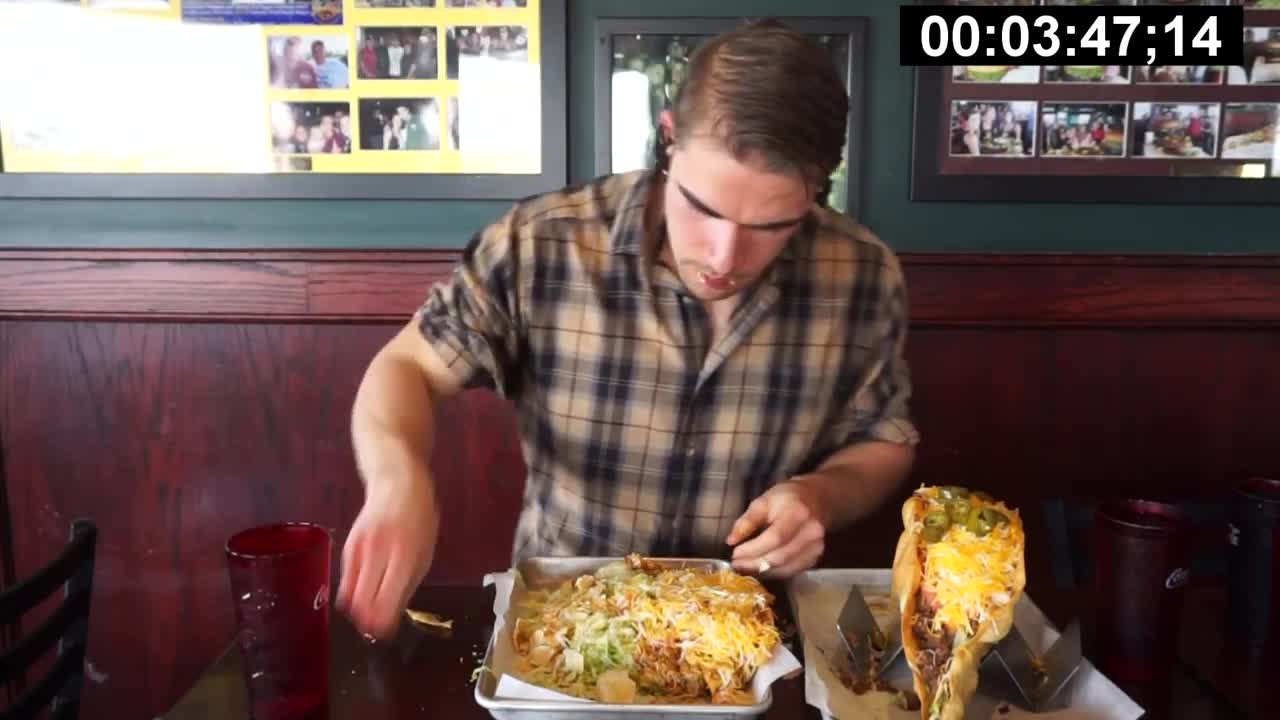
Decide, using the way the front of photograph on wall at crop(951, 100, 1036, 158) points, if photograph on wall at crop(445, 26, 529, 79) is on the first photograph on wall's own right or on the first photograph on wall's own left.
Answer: on the first photograph on wall's own right

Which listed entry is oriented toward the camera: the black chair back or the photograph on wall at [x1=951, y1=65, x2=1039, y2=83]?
the photograph on wall

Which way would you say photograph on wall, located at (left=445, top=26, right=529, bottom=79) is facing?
toward the camera

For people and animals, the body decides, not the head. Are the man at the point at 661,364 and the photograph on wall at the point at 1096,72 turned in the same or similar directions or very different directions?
same or similar directions

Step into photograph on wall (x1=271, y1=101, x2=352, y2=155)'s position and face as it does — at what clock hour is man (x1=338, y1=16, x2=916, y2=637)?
The man is roughly at 11 o'clock from the photograph on wall.

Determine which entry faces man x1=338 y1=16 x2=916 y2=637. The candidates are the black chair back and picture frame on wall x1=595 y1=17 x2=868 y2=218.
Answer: the picture frame on wall

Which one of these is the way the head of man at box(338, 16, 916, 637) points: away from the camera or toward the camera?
toward the camera

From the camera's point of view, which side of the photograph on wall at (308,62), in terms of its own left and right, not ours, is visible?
front

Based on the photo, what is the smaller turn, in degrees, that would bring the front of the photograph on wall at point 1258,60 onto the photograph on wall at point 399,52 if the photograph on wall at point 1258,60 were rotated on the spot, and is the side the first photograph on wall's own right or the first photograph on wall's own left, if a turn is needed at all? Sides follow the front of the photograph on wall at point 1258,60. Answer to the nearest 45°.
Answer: approximately 45° to the first photograph on wall's own right

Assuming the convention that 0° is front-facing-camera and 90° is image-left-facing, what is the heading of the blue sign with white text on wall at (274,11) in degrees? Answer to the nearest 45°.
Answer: approximately 0°

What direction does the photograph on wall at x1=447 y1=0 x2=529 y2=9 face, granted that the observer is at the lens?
facing the viewer

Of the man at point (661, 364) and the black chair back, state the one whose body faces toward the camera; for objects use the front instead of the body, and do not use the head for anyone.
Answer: the man

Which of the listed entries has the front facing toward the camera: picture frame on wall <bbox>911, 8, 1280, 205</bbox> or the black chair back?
the picture frame on wall

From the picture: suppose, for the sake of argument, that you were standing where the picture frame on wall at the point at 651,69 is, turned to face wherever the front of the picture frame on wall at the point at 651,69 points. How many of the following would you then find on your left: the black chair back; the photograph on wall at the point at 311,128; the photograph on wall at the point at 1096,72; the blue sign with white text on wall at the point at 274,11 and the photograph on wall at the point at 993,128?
2

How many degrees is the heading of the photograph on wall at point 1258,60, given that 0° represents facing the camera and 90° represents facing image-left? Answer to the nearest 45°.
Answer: approximately 0°

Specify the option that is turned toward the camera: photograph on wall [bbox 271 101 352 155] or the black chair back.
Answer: the photograph on wall
